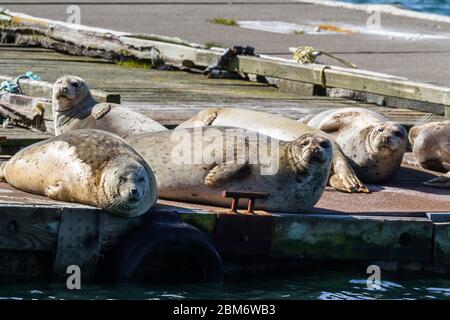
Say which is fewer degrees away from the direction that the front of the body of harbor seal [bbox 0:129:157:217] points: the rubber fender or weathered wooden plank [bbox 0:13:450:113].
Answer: the rubber fender

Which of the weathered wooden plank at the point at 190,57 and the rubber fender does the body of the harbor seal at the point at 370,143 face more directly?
the rubber fender

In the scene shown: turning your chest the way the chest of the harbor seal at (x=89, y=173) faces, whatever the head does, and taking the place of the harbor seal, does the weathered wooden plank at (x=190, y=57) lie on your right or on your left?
on your left

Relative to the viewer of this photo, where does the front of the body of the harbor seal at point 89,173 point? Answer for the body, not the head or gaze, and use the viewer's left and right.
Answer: facing the viewer and to the right of the viewer

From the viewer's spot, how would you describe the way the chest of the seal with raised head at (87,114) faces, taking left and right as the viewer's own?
facing the viewer and to the left of the viewer
